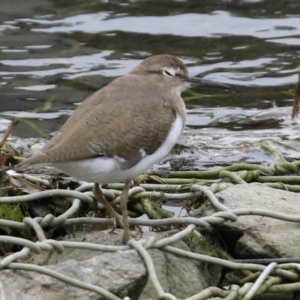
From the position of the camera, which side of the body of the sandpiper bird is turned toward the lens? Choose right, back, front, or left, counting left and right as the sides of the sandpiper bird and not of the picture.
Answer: right

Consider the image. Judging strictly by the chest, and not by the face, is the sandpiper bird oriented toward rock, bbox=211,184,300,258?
yes
